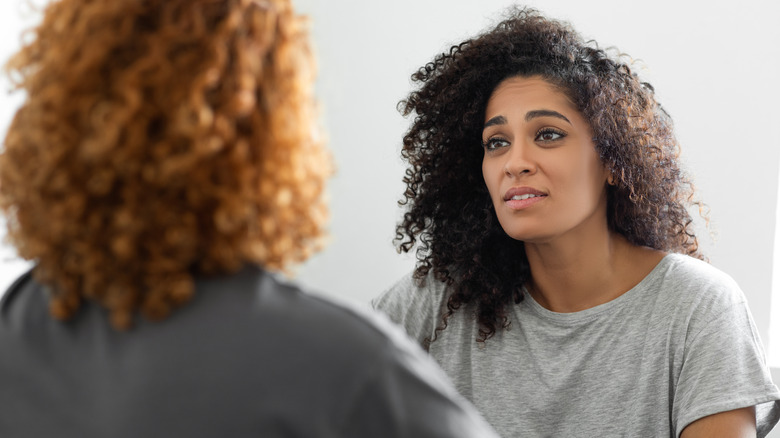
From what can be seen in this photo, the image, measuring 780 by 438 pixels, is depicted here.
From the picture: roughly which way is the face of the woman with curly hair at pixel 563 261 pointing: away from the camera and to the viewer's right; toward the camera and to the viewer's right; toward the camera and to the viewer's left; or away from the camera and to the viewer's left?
toward the camera and to the viewer's left

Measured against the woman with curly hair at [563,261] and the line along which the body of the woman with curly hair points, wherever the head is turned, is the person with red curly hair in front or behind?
in front

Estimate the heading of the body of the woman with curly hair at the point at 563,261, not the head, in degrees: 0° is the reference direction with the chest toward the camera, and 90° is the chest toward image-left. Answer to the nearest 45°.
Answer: approximately 45°

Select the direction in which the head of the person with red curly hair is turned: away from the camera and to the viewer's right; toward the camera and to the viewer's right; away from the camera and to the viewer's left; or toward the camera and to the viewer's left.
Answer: away from the camera and to the viewer's right
